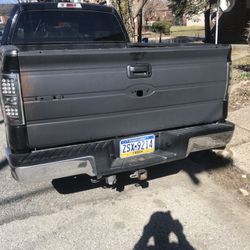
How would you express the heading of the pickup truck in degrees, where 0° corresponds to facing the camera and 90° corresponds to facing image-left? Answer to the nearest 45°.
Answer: approximately 135°
